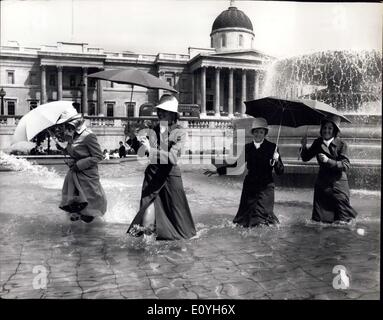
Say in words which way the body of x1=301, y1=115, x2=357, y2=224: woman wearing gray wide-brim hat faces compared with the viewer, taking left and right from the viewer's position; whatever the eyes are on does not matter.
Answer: facing the viewer and to the left of the viewer

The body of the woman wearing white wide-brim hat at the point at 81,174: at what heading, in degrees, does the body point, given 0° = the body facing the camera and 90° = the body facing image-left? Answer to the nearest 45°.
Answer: approximately 45°

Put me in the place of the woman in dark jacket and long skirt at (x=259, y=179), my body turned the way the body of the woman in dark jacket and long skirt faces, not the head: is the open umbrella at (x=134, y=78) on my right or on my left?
on my right

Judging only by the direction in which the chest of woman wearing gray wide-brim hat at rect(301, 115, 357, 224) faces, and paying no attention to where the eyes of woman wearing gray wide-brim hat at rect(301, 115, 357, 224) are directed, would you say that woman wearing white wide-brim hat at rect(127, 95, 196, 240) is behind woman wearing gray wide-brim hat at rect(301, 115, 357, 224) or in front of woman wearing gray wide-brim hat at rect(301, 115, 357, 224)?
in front

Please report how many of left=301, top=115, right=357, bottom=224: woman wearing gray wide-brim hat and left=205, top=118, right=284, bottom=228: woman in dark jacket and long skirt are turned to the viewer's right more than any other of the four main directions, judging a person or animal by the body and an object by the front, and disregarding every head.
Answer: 0

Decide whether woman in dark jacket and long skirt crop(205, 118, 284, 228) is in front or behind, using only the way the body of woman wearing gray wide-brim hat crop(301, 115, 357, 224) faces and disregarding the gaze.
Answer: in front

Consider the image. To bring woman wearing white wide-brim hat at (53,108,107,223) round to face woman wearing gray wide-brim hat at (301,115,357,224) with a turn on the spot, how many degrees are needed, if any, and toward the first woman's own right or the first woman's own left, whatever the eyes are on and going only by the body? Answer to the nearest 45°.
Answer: approximately 135° to the first woman's own left

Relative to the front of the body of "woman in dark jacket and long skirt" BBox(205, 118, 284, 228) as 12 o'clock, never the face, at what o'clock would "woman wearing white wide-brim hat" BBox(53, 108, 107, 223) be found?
The woman wearing white wide-brim hat is roughly at 3 o'clock from the woman in dark jacket and long skirt.

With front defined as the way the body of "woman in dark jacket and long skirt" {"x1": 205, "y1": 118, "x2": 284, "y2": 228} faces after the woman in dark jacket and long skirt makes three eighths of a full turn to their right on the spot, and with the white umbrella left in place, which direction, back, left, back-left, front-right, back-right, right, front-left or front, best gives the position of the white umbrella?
front-left

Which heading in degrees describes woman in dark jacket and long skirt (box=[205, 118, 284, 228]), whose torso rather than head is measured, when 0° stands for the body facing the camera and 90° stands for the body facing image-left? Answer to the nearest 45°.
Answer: approximately 0°
